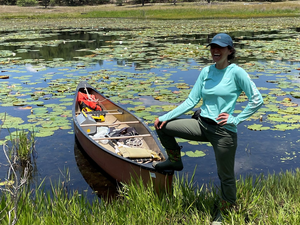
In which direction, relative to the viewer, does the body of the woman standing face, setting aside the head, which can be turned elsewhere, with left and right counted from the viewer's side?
facing the viewer and to the left of the viewer

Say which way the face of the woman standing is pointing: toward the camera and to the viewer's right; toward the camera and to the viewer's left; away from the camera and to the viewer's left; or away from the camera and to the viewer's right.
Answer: toward the camera and to the viewer's left

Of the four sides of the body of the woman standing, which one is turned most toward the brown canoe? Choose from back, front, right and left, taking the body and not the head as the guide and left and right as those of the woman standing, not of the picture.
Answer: right
